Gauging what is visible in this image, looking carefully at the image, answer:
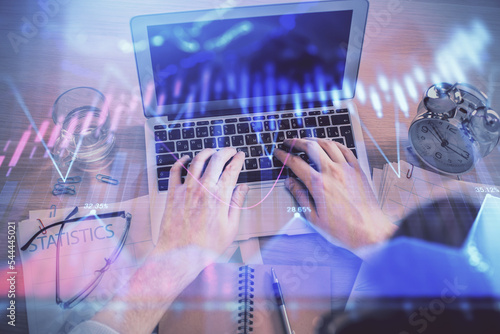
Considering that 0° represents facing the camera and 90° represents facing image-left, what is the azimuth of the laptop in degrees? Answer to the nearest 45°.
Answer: approximately 0°

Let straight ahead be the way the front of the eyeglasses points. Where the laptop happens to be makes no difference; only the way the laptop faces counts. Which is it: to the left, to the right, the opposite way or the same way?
to the right

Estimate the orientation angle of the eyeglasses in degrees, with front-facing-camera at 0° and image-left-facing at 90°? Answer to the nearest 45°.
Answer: approximately 315°

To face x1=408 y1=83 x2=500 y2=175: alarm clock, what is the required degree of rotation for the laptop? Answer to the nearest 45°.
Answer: approximately 90° to its left
